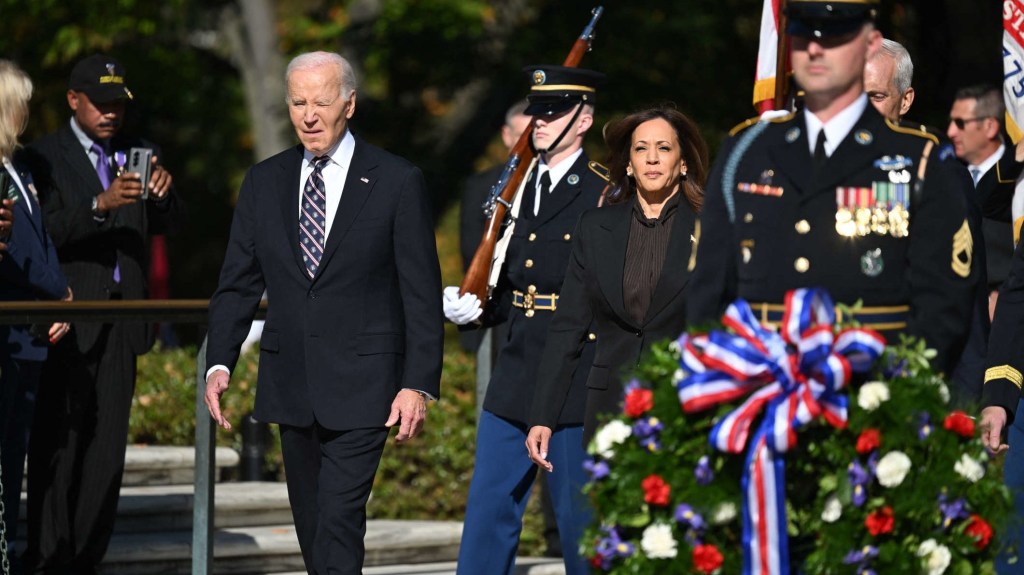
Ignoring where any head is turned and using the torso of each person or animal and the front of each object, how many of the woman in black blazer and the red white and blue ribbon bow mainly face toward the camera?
2

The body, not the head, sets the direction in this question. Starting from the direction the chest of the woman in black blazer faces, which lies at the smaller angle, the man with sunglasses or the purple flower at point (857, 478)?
the purple flower

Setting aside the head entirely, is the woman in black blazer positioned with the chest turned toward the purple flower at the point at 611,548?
yes

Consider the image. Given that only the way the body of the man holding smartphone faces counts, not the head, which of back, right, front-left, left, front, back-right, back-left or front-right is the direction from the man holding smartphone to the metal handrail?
front

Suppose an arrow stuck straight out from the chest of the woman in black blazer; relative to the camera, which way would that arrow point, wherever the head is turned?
toward the camera

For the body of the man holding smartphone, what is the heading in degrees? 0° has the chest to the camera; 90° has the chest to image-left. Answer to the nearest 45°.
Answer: approximately 315°

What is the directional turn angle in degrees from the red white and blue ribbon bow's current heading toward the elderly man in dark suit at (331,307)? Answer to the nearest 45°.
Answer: approximately 135° to its right

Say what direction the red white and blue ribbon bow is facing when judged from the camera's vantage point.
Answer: facing the viewer

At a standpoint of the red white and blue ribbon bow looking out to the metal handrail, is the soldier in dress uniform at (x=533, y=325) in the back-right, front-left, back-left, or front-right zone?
front-right
